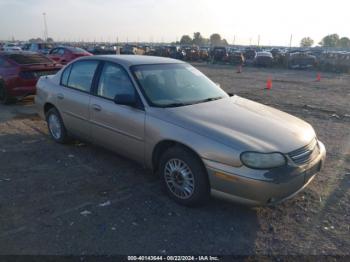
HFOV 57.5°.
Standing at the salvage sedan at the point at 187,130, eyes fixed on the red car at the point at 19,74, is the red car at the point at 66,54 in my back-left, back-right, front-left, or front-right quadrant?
front-right

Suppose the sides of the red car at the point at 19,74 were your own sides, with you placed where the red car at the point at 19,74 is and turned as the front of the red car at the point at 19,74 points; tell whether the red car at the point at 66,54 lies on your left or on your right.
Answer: on your right

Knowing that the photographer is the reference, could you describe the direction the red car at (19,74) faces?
facing away from the viewer and to the left of the viewer

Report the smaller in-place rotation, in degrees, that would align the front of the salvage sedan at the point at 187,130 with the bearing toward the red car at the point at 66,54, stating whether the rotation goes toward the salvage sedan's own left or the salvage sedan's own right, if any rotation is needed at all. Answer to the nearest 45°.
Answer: approximately 180°

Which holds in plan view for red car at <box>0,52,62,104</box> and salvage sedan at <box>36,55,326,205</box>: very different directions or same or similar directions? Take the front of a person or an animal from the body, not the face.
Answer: very different directions

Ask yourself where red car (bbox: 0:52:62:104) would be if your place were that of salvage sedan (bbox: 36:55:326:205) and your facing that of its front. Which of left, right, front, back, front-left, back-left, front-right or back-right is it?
back

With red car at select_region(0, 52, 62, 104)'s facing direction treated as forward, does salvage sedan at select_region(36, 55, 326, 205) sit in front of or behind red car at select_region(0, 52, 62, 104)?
behind

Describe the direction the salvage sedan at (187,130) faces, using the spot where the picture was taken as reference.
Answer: facing the viewer and to the right of the viewer
